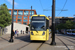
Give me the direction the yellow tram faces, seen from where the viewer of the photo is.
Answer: facing the viewer
